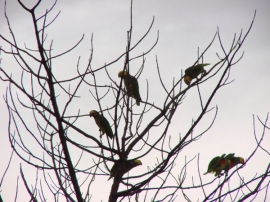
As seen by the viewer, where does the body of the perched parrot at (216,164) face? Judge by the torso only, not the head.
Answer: to the viewer's right
